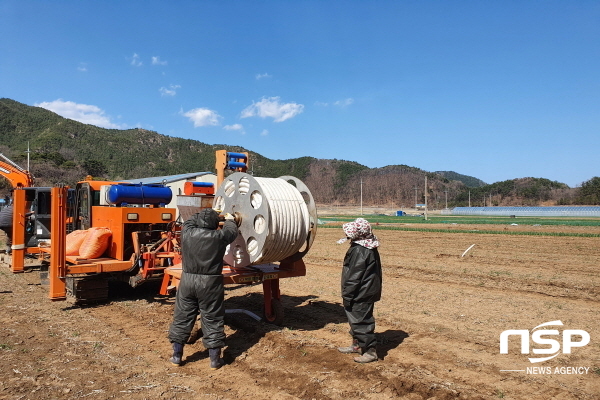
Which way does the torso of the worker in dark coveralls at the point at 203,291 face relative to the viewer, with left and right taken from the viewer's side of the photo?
facing away from the viewer

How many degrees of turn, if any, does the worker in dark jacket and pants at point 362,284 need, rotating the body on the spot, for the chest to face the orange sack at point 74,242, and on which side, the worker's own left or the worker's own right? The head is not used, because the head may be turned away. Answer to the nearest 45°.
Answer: approximately 45° to the worker's own right

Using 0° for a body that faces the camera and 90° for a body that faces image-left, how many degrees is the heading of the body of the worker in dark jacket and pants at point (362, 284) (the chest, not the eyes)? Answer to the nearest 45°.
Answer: approximately 90°

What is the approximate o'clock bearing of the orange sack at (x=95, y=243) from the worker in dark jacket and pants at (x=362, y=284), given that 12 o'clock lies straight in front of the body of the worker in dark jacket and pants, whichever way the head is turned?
The orange sack is roughly at 1 o'clock from the worker in dark jacket and pants.

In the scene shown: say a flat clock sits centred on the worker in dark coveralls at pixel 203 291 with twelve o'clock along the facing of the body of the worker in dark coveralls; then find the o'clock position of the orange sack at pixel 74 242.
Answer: The orange sack is roughly at 11 o'clock from the worker in dark coveralls.

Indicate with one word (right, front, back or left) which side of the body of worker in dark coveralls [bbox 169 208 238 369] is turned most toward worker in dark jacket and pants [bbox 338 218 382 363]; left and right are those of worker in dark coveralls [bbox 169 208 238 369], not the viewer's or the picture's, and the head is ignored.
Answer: right

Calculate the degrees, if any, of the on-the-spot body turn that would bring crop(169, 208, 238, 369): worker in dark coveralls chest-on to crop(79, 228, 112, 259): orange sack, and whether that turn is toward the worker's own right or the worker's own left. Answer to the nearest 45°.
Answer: approximately 45° to the worker's own left

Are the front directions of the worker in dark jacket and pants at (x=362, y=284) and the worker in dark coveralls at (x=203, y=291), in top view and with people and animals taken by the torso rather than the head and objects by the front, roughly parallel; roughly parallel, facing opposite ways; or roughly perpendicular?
roughly perpendicular

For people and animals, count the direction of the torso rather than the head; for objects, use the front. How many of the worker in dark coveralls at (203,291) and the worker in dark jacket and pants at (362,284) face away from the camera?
1

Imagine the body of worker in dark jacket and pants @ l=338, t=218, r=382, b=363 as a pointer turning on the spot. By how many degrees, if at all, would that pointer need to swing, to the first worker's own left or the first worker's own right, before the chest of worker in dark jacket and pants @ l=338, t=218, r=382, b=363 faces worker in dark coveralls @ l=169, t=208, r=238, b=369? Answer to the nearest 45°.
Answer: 0° — they already face them

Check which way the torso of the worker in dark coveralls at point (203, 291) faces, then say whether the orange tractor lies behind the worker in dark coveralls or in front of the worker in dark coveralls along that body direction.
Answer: in front
